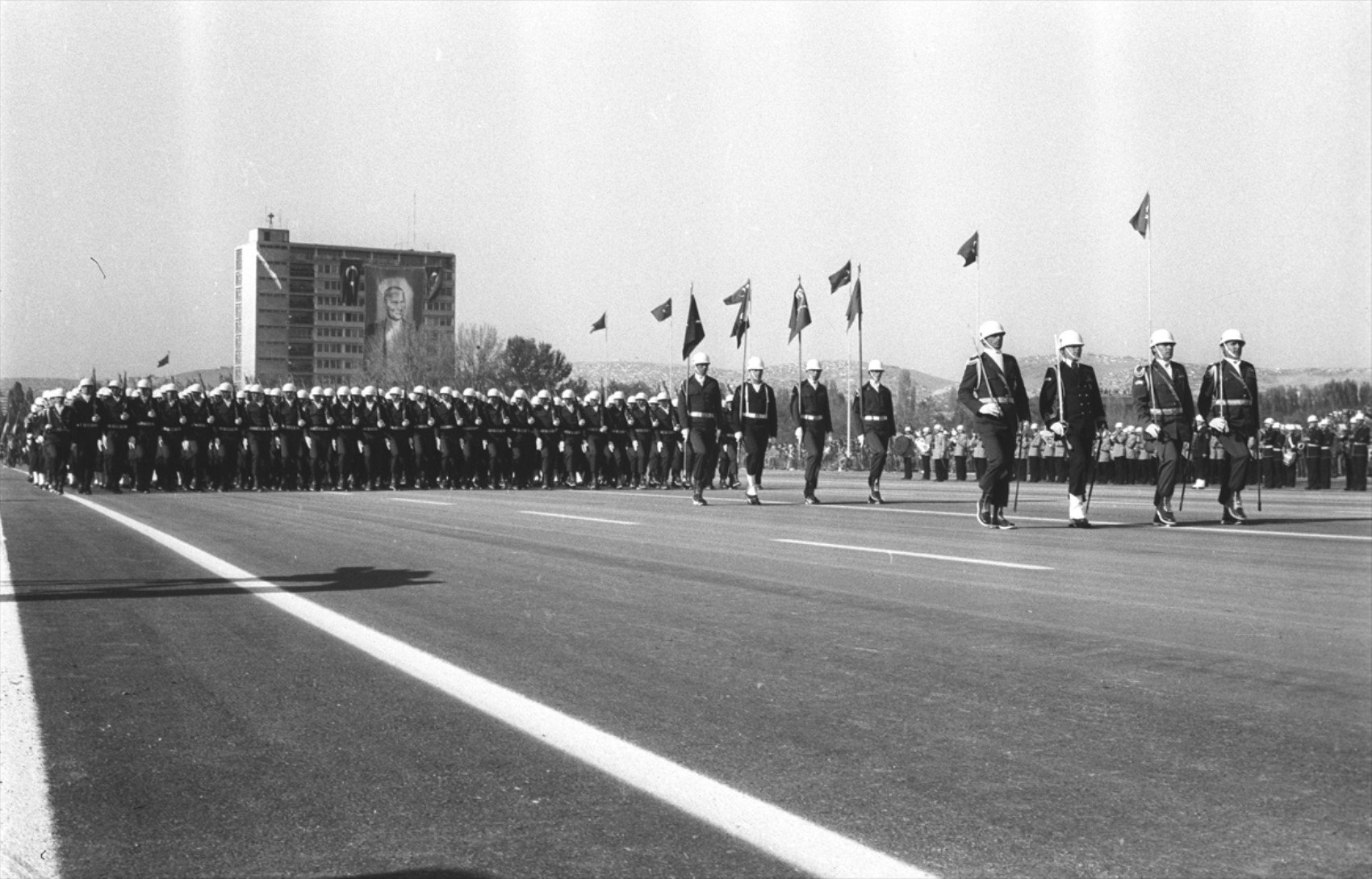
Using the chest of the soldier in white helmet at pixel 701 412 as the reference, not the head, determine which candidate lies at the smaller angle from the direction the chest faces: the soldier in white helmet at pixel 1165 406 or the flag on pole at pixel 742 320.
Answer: the soldier in white helmet

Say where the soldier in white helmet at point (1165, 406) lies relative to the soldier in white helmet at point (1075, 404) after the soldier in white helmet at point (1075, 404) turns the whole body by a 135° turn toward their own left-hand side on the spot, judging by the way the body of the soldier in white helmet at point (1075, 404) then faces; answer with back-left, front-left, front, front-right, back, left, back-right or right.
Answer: front-right

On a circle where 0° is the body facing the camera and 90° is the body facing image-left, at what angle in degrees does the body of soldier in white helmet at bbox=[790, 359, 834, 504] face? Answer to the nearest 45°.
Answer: approximately 315°

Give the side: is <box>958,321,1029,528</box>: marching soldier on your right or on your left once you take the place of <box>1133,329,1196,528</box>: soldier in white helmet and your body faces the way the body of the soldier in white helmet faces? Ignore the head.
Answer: on your right

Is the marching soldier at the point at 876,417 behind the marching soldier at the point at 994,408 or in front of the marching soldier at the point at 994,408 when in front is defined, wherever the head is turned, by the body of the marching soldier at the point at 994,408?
behind

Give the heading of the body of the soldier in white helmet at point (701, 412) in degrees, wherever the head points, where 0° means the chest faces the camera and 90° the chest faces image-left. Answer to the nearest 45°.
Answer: approximately 0°

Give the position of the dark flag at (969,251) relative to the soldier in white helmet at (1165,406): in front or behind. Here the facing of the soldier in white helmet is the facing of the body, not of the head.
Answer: behind
